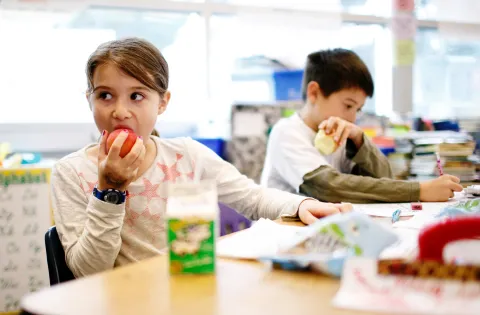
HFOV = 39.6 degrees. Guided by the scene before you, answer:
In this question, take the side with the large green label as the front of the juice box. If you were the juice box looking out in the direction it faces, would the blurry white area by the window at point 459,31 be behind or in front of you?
behind

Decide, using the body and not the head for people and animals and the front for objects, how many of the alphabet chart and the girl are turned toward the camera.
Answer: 2

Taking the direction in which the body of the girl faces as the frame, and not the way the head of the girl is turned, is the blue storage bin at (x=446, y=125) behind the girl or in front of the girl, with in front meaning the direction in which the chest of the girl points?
behind

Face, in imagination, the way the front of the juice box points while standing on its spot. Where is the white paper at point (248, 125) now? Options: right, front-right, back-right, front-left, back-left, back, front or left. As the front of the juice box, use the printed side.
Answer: back

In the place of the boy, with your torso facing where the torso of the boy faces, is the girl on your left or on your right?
on your right

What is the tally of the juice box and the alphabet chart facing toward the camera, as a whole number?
2
